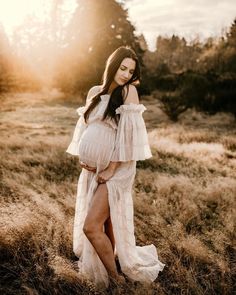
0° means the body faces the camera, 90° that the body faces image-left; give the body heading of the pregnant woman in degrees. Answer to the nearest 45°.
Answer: approximately 45°
